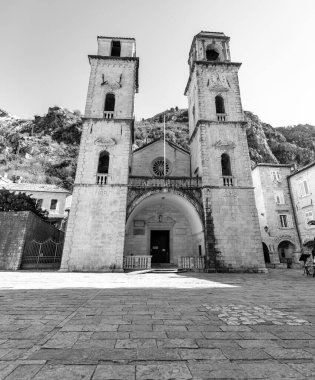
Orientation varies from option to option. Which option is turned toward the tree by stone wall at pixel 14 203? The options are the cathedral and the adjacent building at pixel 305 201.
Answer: the adjacent building

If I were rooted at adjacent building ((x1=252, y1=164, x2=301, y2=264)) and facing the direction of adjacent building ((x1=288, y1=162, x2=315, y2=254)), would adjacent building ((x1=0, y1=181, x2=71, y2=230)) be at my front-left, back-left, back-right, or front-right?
back-right

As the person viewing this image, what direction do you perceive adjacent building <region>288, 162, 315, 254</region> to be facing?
facing the viewer and to the left of the viewer

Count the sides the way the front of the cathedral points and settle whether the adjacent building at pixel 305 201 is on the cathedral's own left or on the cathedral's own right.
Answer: on the cathedral's own left

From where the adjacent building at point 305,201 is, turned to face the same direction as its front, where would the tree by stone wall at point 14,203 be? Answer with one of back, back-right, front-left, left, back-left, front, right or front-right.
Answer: front

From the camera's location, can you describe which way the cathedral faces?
facing the viewer

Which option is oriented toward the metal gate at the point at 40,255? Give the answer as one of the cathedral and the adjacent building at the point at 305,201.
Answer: the adjacent building

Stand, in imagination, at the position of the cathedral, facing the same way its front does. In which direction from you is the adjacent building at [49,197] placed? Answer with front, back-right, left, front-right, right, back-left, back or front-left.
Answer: back-right

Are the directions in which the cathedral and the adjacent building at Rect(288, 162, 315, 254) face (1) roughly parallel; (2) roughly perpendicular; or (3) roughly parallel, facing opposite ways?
roughly perpendicular

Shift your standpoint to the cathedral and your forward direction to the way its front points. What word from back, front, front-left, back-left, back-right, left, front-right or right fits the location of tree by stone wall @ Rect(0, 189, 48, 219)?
right
